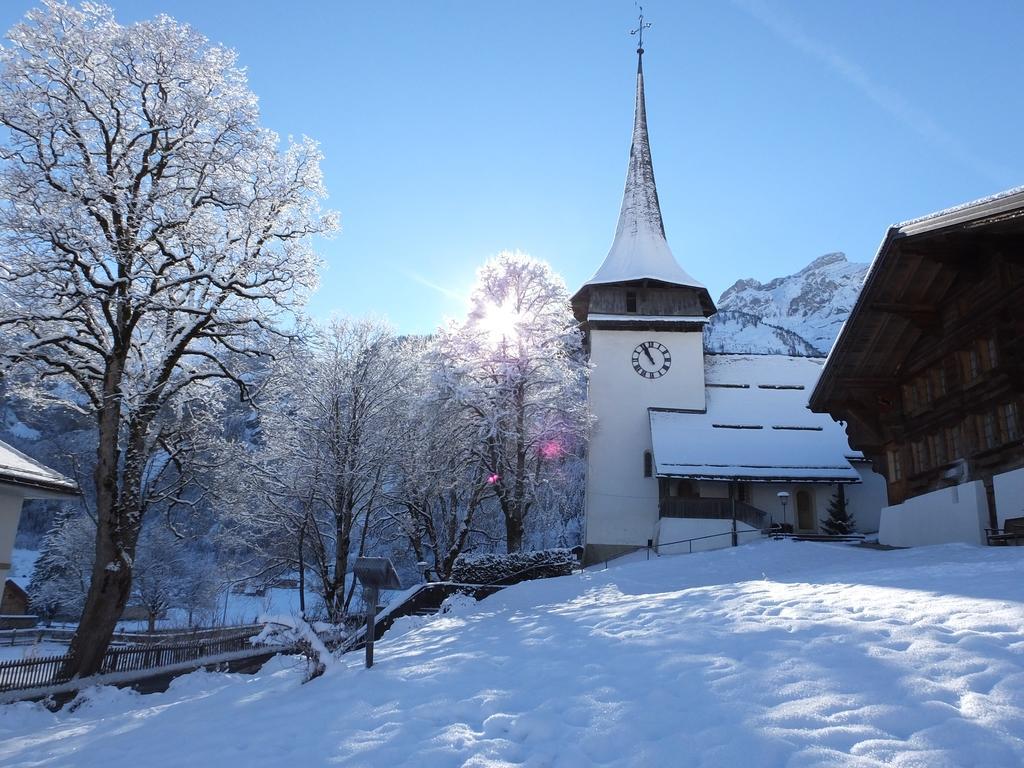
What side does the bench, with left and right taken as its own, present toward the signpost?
front

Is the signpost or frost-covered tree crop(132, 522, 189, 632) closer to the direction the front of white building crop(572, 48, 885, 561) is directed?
the signpost

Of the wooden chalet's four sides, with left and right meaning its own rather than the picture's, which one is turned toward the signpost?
front

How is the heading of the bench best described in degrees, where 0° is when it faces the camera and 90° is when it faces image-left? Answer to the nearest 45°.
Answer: approximately 45°

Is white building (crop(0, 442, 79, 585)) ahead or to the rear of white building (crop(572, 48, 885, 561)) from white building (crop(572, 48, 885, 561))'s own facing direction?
ahead

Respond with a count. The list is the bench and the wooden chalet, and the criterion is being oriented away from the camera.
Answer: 0

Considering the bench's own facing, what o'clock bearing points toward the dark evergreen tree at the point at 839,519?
The dark evergreen tree is roughly at 4 o'clock from the bench.

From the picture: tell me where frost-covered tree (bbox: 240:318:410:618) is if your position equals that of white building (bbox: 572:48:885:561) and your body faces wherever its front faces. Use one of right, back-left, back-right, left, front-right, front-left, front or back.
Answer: front-right

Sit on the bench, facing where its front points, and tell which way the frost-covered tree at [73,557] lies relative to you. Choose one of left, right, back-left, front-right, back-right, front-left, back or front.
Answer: front-right

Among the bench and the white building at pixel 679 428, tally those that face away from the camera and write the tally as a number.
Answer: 0
